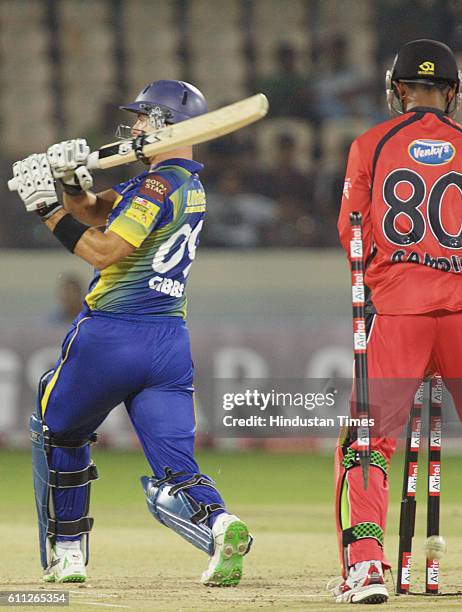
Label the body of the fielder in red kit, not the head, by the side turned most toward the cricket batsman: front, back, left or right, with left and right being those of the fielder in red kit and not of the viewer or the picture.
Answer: left

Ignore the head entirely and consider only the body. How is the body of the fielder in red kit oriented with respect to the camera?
away from the camera
